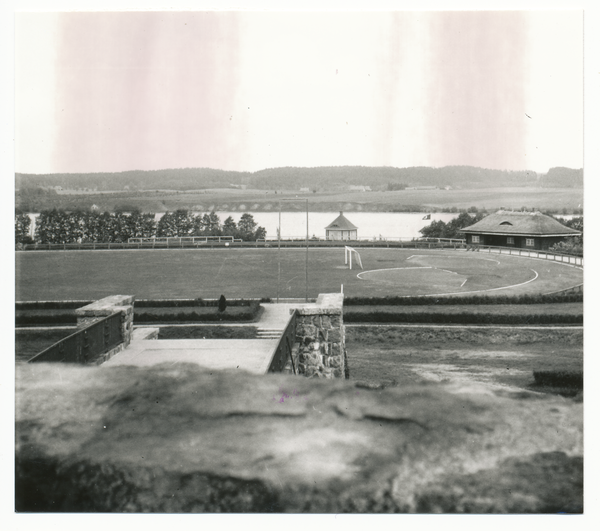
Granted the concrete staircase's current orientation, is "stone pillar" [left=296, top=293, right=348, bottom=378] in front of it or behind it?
in front

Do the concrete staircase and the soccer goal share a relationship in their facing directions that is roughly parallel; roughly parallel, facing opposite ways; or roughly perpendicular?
roughly perpendicular
